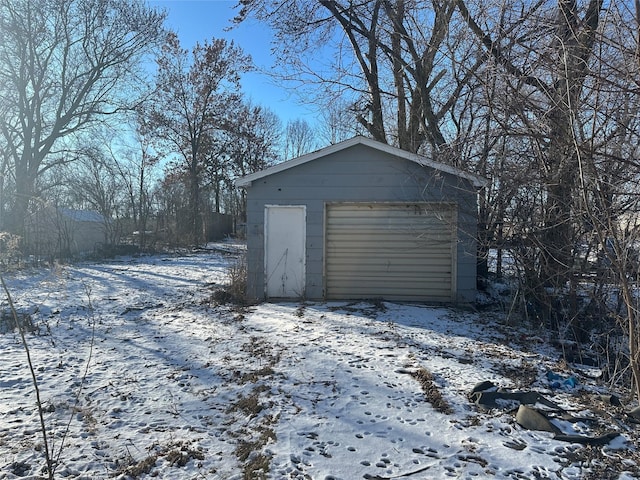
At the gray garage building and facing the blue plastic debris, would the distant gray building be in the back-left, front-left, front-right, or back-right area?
back-right

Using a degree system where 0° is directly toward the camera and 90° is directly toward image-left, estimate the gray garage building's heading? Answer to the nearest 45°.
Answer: approximately 0°

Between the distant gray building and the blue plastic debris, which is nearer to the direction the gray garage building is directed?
the blue plastic debris

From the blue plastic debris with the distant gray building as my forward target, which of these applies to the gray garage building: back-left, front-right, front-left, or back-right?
front-right

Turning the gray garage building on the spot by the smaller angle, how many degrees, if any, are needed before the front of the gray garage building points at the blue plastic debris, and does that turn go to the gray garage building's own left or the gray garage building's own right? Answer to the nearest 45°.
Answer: approximately 45° to the gray garage building's own left

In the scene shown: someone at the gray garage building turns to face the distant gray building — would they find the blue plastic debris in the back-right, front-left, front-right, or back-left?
back-left

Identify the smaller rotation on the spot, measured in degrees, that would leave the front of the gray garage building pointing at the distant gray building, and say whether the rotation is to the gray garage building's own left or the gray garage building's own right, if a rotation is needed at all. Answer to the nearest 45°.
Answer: approximately 135° to the gray garage building's own right
